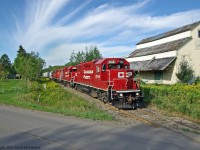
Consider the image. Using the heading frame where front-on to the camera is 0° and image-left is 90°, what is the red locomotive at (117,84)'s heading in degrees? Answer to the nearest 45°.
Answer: approximately 315°

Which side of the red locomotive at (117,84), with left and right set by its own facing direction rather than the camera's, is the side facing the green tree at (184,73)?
left
